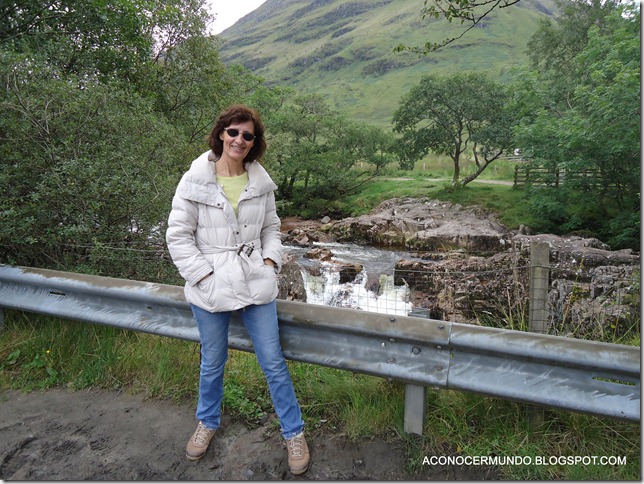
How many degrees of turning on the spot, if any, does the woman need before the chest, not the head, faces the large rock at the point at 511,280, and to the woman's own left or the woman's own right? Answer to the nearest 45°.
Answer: approximately 135° to the woman's own left

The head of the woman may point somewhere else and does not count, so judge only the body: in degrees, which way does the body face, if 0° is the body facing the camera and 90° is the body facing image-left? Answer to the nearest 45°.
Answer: approximately 0°

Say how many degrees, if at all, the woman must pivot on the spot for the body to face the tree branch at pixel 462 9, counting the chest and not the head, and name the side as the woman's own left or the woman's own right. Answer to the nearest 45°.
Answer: approximately 135° to the woman's own left

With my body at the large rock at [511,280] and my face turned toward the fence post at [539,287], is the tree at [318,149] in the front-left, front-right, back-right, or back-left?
back-right

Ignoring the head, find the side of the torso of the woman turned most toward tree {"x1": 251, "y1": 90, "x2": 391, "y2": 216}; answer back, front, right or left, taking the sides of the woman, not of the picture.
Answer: back

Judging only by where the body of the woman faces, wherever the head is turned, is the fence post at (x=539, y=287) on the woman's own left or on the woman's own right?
on the woman's own left
